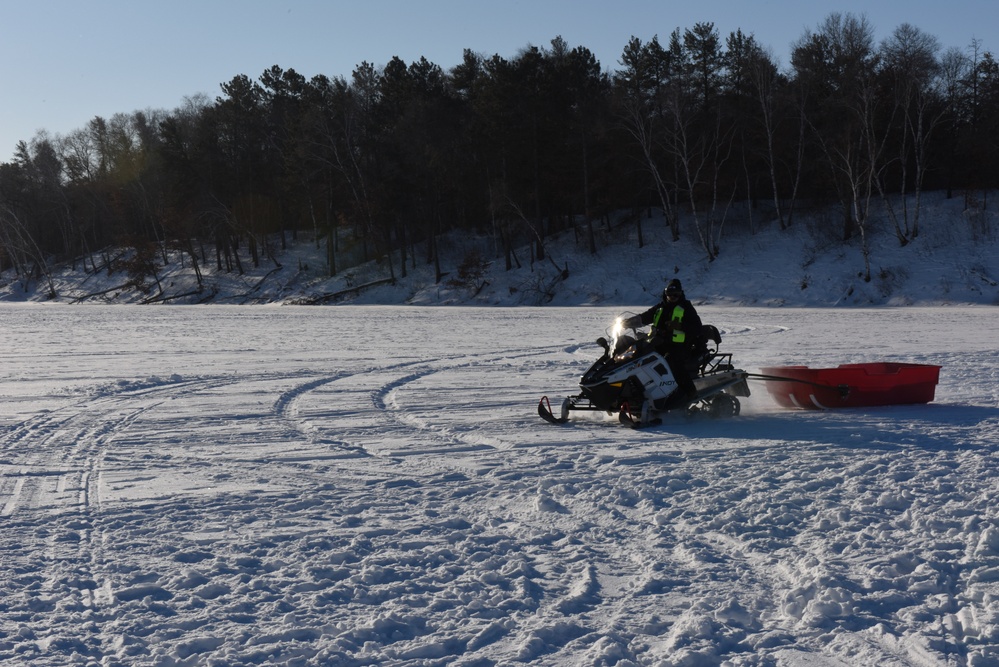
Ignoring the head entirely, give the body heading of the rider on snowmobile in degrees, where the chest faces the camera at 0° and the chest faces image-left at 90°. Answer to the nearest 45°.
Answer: approximately 45°

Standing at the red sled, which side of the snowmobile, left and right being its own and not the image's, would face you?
back

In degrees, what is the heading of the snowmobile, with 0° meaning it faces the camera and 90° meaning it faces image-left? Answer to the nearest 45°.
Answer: approximately 45°
